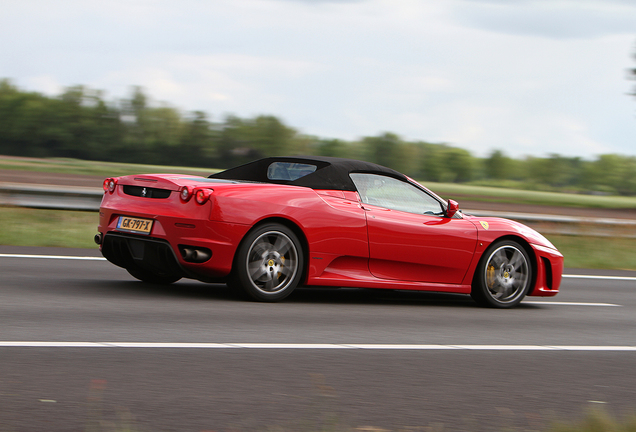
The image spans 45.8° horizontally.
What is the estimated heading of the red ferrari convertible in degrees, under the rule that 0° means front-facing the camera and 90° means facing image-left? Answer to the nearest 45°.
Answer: approximately 225°
